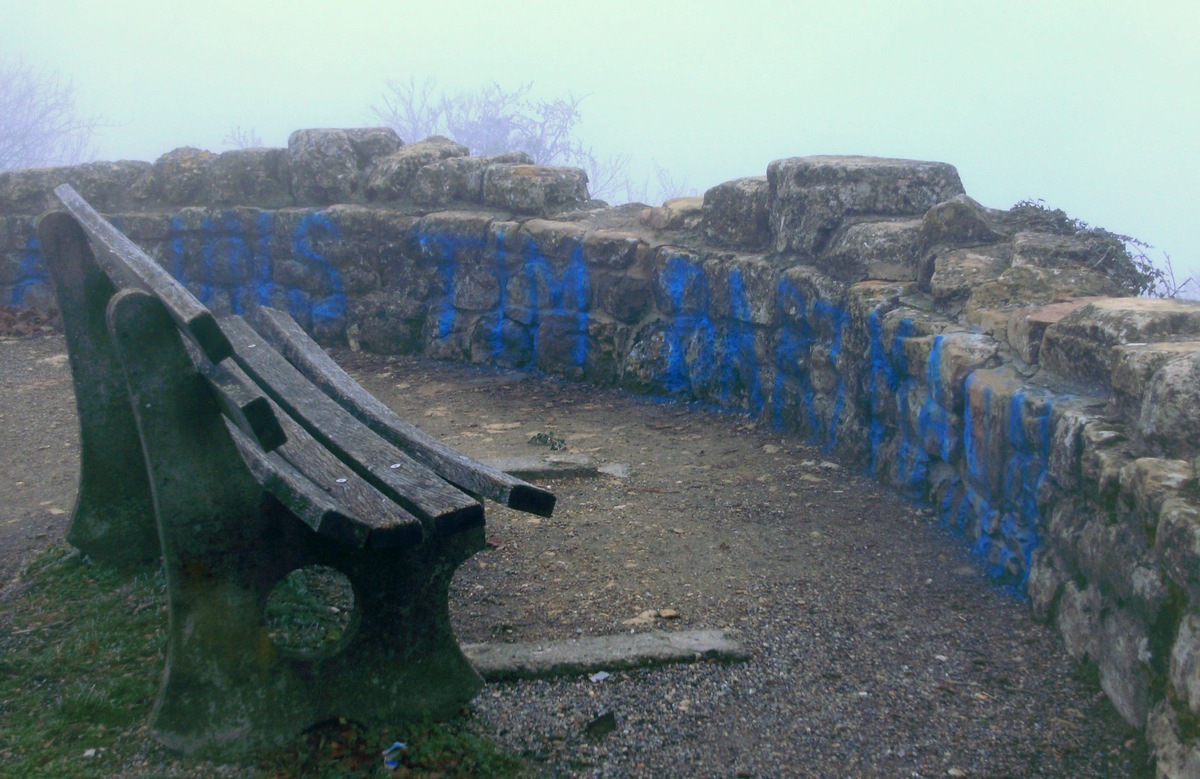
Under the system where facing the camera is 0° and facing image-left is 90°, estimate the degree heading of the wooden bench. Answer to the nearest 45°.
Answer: approximately 270°
